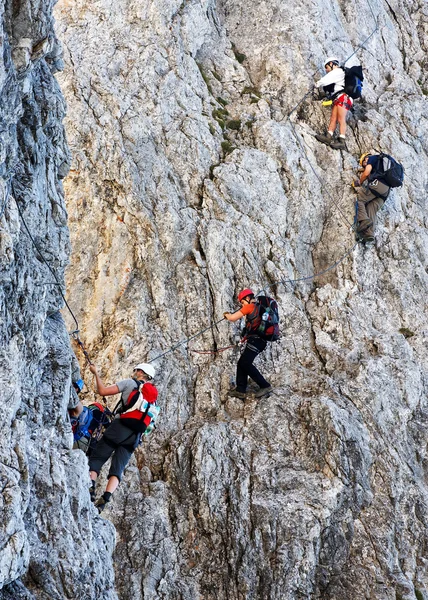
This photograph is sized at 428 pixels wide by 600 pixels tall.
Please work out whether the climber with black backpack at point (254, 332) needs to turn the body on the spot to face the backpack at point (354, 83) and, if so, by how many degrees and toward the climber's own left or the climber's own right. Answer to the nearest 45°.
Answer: approximately 90° to the climber's own right

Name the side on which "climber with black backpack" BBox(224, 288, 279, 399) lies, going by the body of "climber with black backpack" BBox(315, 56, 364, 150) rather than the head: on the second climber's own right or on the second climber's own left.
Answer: on the second climber's own left

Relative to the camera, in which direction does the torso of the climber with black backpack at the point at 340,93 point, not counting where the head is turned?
to the viewer's left

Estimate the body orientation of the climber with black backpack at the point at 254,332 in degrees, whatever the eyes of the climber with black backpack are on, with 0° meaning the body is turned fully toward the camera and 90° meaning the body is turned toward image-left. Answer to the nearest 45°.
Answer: approximately 90°

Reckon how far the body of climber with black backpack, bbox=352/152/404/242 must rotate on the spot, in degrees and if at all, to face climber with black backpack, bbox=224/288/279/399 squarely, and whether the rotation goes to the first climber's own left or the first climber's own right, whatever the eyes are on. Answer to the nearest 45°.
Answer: approximately 90° to the first climber's own left

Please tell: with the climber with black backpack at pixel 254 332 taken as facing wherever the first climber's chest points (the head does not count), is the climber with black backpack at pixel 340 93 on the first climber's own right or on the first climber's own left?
on the first climber's own right

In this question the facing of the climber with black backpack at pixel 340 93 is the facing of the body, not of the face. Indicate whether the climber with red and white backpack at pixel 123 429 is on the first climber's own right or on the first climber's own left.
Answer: on the first climber's own left

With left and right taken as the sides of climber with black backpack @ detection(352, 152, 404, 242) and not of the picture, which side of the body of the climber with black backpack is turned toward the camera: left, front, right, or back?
left
